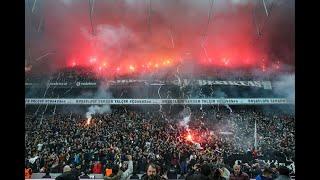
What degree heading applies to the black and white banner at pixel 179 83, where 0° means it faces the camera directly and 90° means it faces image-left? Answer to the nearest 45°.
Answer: approximately 0°

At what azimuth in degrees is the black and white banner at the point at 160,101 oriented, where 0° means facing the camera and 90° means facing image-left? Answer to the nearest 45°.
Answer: approximately 0°

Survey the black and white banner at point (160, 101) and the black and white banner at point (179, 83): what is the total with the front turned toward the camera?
2
